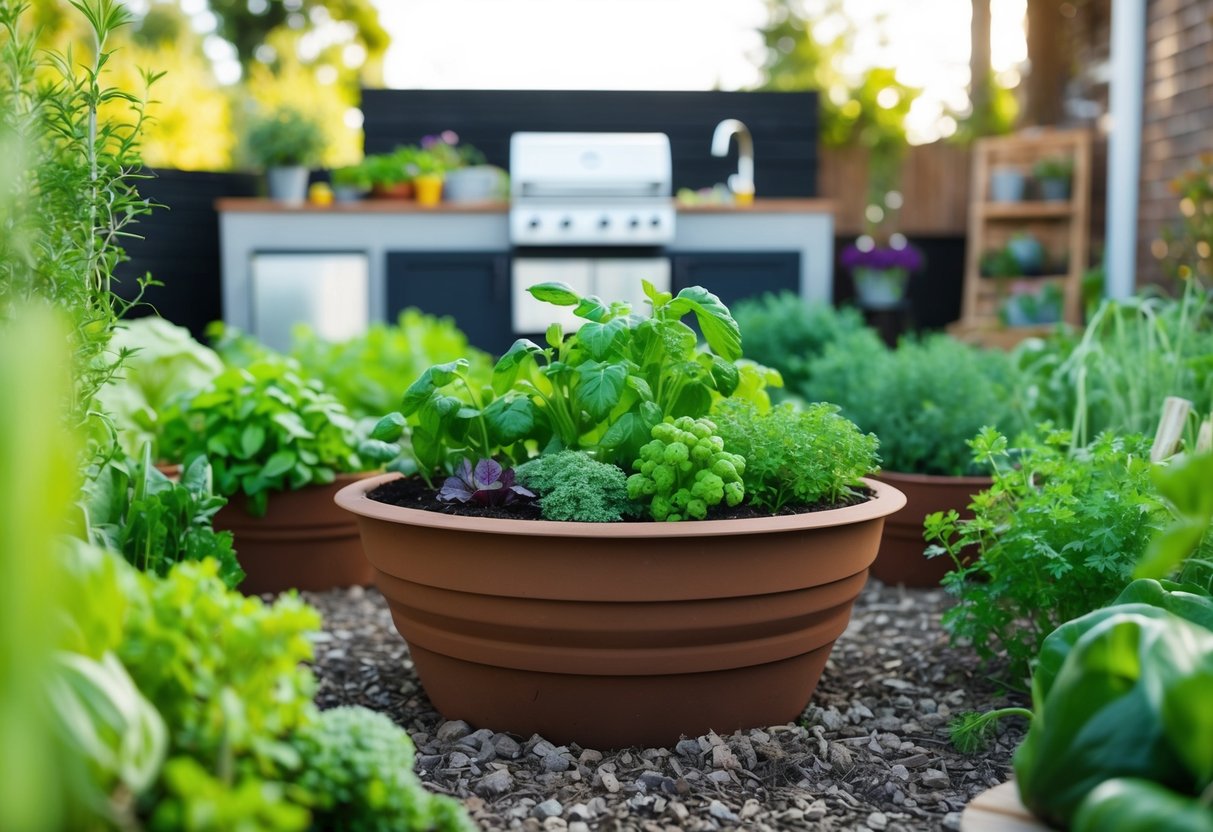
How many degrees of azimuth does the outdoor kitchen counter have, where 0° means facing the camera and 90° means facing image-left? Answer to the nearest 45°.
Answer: approximately 0°

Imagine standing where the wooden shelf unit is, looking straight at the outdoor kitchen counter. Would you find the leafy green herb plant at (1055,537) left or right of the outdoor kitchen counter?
left

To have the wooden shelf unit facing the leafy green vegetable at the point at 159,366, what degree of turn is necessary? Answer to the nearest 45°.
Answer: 0° — it already faces it

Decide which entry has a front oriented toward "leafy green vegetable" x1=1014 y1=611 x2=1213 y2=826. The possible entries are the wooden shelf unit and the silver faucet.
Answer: the wooden shelf unit

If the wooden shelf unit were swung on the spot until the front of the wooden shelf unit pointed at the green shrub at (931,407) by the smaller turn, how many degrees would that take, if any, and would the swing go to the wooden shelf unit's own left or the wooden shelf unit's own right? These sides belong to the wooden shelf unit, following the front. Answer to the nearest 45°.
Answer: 0° — it already faces it

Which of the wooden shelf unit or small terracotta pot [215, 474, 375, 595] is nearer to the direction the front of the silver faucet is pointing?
the small terracotta pot
